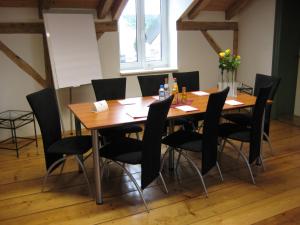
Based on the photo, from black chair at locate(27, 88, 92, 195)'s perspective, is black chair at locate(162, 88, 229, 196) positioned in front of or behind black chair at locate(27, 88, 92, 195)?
in front

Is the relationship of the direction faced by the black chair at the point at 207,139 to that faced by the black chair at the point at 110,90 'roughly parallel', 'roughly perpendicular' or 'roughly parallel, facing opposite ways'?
roughly parallel, facing opposite ways

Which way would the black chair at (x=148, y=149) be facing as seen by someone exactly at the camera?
facing away from the viewer and to the left of the viewer

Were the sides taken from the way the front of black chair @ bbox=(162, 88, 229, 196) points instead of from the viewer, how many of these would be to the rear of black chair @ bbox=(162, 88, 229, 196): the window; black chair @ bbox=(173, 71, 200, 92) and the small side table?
0

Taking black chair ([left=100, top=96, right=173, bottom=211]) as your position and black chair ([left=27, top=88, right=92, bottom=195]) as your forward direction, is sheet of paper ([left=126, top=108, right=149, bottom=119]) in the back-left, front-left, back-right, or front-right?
front-right

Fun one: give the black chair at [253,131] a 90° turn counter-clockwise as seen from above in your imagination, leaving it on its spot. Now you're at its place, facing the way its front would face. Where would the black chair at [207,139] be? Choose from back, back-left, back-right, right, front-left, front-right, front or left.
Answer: front

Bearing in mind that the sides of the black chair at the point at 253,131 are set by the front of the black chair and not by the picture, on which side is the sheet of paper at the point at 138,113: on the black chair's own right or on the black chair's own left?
on the black chair's own left

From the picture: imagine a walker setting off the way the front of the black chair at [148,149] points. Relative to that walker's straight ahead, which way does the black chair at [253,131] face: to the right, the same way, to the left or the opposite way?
the same way

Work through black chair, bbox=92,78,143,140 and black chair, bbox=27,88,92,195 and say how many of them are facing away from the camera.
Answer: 0

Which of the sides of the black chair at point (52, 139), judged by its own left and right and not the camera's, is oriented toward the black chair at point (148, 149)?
front

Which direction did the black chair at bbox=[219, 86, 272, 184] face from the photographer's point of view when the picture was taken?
facing away from the viewer and to the left of the viewer

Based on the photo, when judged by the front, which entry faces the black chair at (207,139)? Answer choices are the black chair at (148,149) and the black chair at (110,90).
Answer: the black chair at (110,90)

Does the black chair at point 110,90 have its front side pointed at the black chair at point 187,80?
no

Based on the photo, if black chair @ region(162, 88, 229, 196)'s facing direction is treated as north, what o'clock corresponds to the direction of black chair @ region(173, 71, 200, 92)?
black chair @ region(173, 71, 200, 92) is roughly at 1 o'clock from black chair @ region(162, 88, 229, 196).

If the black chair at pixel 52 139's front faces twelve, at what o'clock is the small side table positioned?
The small side table is roughly at 7 o'clock from the black chair.

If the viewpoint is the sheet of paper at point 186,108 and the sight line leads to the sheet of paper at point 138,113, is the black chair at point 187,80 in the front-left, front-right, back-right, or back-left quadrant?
back-right

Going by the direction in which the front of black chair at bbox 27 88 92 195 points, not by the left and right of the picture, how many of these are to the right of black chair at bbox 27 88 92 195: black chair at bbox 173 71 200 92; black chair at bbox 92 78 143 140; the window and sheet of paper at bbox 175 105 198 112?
0

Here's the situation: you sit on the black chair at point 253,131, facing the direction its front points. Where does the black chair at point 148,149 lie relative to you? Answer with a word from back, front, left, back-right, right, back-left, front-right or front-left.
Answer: left

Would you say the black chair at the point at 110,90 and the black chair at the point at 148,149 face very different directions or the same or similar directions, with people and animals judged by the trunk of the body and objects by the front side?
very different directions

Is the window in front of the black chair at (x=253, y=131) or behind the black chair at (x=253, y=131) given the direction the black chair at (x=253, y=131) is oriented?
in front

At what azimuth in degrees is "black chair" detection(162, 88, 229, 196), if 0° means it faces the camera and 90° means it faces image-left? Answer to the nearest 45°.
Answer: approximately 135°

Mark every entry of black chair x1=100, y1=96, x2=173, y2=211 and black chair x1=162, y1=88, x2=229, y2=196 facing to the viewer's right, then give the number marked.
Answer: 0

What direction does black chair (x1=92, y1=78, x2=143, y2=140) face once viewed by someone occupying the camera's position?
facing the viewer and to the right of the viewer
